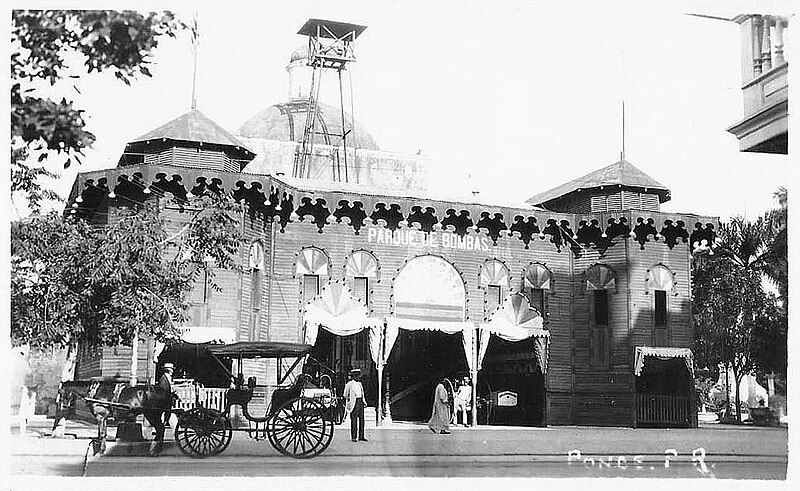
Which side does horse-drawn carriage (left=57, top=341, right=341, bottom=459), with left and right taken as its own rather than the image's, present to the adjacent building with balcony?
back

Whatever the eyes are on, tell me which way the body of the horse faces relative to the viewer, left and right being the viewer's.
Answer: facing to the left of the viewer

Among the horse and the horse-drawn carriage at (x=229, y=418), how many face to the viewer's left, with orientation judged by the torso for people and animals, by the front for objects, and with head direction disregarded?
2

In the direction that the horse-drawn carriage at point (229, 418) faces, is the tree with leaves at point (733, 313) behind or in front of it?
behind

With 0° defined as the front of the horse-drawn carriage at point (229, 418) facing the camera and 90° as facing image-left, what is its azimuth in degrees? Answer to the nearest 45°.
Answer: approximately 90°

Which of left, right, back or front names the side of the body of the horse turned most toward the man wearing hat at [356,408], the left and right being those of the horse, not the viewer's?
back

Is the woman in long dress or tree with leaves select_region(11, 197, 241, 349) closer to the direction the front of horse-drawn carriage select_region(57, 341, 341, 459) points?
the tree with leaves

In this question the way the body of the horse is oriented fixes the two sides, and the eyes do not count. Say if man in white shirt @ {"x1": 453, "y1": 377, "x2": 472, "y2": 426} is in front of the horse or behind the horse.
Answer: behind
